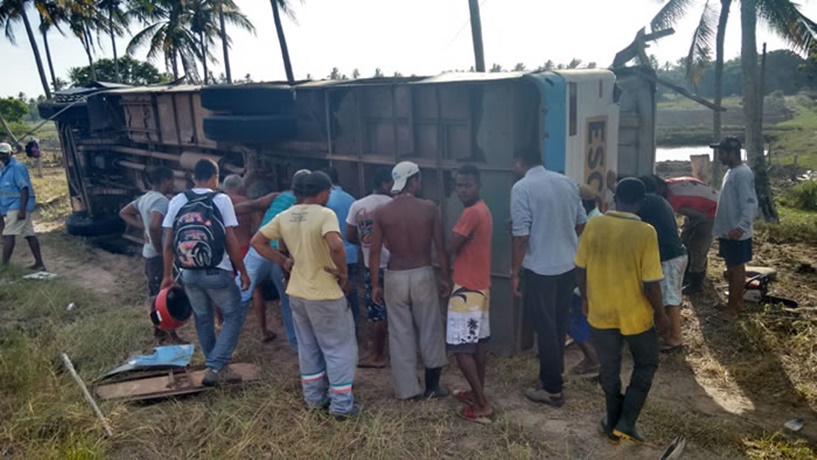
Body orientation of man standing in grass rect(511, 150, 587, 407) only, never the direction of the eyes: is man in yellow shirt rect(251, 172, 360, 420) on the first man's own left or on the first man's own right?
on the first man's own left

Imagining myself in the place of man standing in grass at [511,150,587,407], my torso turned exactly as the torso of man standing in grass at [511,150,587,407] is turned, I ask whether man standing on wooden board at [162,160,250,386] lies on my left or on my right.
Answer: on my left

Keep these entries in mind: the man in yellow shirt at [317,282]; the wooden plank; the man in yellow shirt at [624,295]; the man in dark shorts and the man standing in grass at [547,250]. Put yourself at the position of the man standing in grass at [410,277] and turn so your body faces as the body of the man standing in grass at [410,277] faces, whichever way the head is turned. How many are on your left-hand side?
2

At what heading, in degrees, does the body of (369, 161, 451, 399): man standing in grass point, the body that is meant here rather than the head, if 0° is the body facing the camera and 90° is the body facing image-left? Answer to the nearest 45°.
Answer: approximately 180°

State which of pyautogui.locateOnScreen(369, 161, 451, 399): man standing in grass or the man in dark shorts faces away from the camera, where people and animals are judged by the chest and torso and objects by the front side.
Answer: the man standing in grass

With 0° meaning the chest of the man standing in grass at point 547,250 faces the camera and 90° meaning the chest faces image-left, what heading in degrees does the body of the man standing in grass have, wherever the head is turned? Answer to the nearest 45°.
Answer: approximately 135°

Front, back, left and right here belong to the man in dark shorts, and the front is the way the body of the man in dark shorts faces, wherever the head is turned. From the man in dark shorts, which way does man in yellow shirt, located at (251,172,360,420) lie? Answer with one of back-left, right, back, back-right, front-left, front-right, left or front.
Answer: front-left

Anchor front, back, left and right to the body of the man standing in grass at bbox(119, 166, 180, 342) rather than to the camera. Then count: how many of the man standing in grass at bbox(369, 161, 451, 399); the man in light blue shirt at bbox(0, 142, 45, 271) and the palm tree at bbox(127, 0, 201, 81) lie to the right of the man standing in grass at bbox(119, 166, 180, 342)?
1

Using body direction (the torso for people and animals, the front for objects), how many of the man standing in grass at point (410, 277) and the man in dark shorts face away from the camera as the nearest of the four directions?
1

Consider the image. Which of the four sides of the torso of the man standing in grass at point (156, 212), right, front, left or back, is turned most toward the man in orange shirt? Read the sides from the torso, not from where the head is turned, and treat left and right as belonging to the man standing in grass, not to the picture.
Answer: right

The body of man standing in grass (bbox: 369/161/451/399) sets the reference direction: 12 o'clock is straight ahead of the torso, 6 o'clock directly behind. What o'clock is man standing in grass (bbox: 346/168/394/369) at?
man standing in grass (bbox: 346/168/394/369) is roughly at 11 o'clock from man standing in grass (bbox: 369/161/451/399).

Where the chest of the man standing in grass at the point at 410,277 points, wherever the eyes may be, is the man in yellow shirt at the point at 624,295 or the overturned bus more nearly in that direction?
the overturned bus

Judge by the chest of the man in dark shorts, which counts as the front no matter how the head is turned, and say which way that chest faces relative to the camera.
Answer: to the viewer's left

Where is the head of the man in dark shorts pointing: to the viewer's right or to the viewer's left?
to the viewer's left

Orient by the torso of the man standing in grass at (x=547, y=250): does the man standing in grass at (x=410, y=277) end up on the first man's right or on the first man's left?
on the first man's left

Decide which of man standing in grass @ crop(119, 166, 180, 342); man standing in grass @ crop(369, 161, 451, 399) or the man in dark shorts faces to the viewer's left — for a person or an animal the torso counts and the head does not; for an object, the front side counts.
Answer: the man in dark shorts
